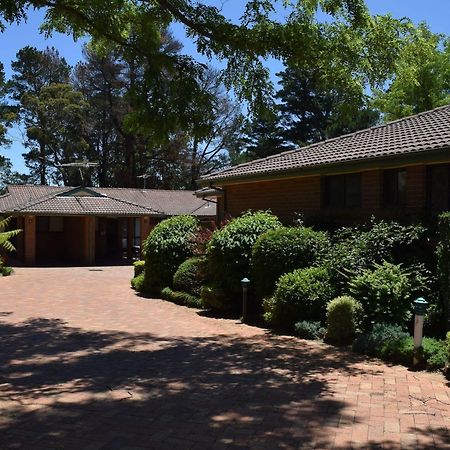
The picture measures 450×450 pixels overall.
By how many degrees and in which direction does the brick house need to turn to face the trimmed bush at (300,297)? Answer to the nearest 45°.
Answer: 0° — it already faces it

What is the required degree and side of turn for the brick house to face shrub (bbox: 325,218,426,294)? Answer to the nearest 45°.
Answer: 0° — it already faces it

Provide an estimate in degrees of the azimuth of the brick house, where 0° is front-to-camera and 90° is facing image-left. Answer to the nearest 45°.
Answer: approximately 0°

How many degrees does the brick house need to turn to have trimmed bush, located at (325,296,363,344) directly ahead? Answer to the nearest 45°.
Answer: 0° — it already faces it
